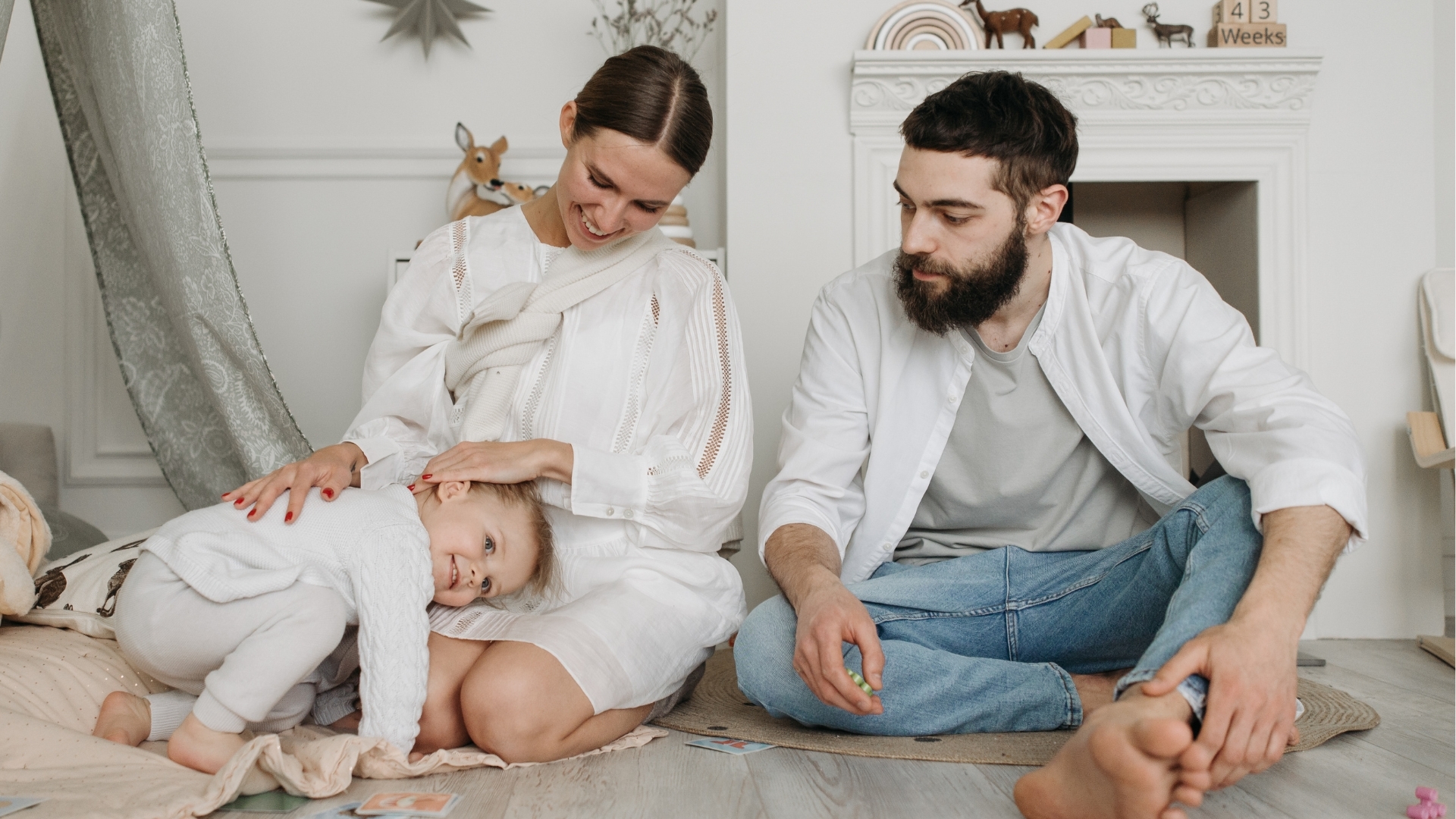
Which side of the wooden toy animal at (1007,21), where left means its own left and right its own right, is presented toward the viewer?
left

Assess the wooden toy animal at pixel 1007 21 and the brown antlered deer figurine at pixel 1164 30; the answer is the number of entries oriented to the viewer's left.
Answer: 2

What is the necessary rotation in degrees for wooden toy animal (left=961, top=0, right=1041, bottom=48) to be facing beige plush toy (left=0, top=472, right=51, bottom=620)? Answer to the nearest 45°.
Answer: approximately 45° to its left

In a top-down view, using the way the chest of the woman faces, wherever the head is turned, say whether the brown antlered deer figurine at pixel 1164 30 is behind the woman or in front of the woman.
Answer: behind

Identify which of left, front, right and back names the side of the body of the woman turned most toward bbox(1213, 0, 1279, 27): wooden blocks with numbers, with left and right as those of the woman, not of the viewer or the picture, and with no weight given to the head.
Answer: back

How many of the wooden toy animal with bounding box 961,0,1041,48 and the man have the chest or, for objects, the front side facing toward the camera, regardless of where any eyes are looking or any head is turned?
1

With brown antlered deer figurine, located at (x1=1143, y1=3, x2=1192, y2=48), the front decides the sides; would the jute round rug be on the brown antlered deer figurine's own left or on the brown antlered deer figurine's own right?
on the brown antlered deer figurine's own left

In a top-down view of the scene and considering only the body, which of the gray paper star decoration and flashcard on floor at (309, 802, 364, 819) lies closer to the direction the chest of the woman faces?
the flashcard on floor

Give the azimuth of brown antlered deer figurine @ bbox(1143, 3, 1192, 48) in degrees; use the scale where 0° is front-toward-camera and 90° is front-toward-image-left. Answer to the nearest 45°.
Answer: approximately 90°
